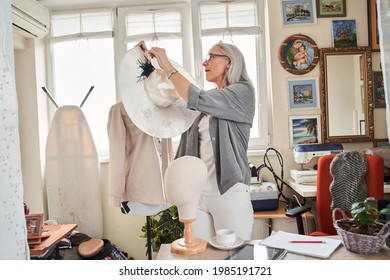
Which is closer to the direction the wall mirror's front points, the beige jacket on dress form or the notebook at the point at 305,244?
the notebook

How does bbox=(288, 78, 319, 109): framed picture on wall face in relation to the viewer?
toward the camera

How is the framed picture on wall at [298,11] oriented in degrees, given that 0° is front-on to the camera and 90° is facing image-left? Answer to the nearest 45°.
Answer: approximately 0°

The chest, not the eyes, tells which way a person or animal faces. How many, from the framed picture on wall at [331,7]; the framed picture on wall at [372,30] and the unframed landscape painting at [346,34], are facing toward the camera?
3

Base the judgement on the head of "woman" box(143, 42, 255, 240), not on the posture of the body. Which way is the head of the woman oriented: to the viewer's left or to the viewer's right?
to the viewer's left

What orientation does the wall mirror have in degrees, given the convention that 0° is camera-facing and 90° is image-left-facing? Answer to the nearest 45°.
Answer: approximately 0°

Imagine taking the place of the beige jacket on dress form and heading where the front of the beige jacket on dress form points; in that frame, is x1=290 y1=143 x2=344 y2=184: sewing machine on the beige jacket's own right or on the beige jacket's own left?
on the beige jacket's own left

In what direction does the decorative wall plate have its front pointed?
toward the camera
